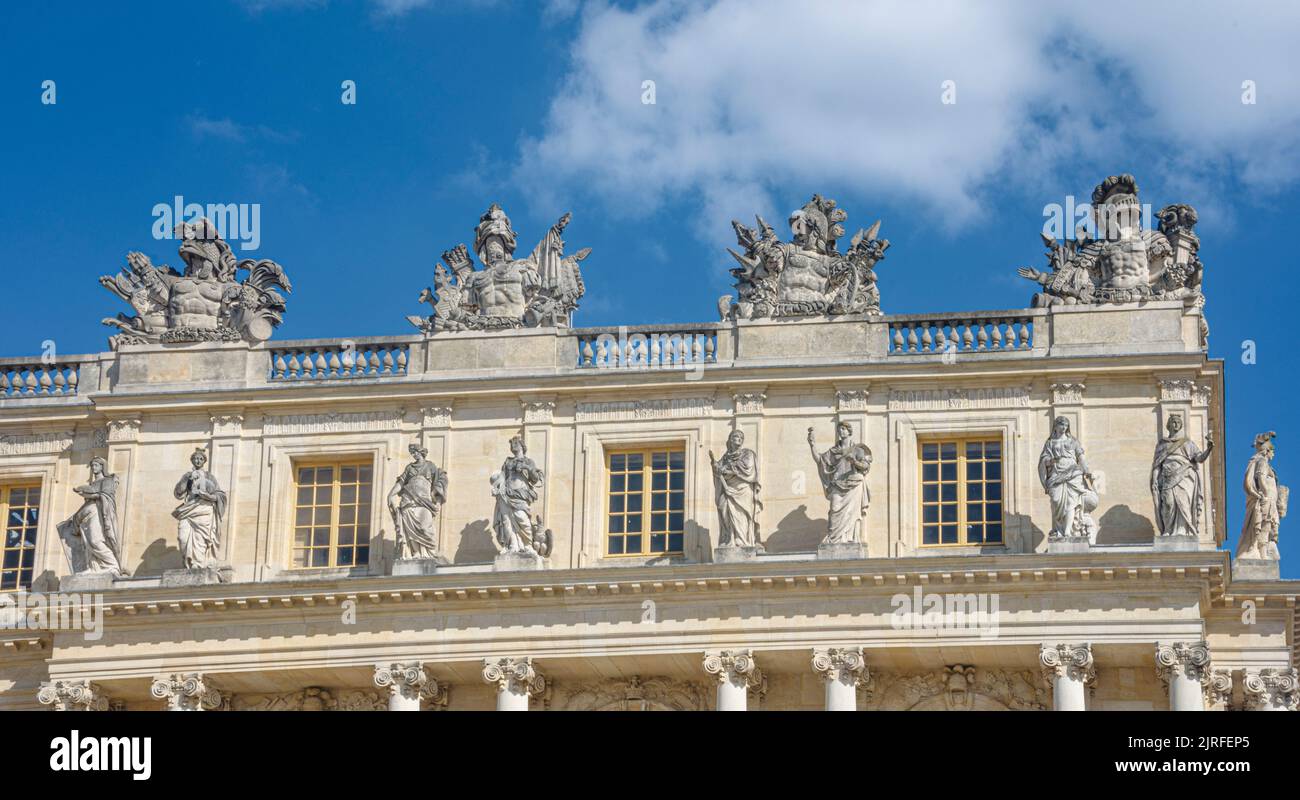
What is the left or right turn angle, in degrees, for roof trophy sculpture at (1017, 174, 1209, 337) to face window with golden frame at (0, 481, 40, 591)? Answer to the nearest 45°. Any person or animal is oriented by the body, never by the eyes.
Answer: approximately 90° to its right

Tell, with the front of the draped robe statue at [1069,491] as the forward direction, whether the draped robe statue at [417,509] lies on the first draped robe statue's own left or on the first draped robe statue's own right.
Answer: on the first draped robe statue's own right

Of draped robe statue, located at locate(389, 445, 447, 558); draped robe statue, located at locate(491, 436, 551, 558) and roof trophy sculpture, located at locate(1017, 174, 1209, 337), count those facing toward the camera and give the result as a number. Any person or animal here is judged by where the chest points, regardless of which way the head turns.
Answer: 3

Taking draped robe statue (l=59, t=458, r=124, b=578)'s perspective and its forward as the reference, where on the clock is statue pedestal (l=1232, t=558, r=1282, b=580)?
The statue pedestal is roughly at 8 o'clock from the draped robe statue.

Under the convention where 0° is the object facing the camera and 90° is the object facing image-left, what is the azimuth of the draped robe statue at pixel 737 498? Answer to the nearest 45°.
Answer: approximately 0°

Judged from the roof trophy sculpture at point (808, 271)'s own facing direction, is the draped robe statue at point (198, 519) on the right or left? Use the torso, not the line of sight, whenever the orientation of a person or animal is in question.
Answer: on its right
